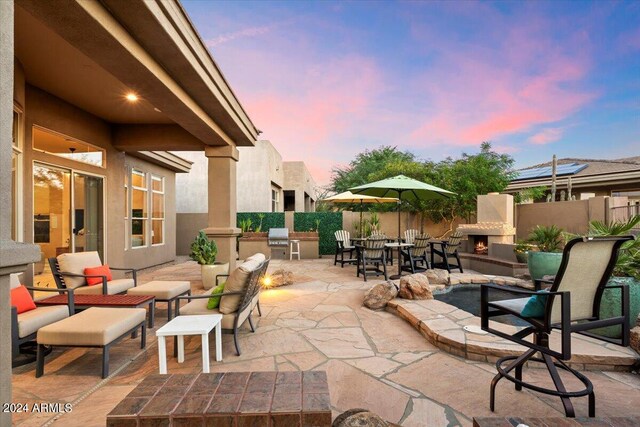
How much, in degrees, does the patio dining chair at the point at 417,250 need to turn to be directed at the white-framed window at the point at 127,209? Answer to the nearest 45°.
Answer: approximately 45° to its left

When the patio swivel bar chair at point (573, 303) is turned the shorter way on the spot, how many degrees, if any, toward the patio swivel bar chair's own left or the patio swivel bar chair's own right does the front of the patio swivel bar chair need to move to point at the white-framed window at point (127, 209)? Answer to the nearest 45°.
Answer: approximately 45° to the patio swivel bar chair's own left

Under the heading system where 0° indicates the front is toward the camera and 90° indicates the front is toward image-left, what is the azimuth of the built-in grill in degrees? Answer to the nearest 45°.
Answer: approximately 0°

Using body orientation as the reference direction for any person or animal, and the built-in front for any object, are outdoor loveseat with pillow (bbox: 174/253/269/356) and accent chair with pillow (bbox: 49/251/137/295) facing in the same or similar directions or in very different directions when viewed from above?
very different directions

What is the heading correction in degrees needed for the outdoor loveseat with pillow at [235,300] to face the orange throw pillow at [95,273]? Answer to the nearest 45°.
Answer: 0° — it already faces it

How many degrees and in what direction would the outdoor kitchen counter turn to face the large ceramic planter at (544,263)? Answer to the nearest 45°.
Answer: approximately 45° to its left
